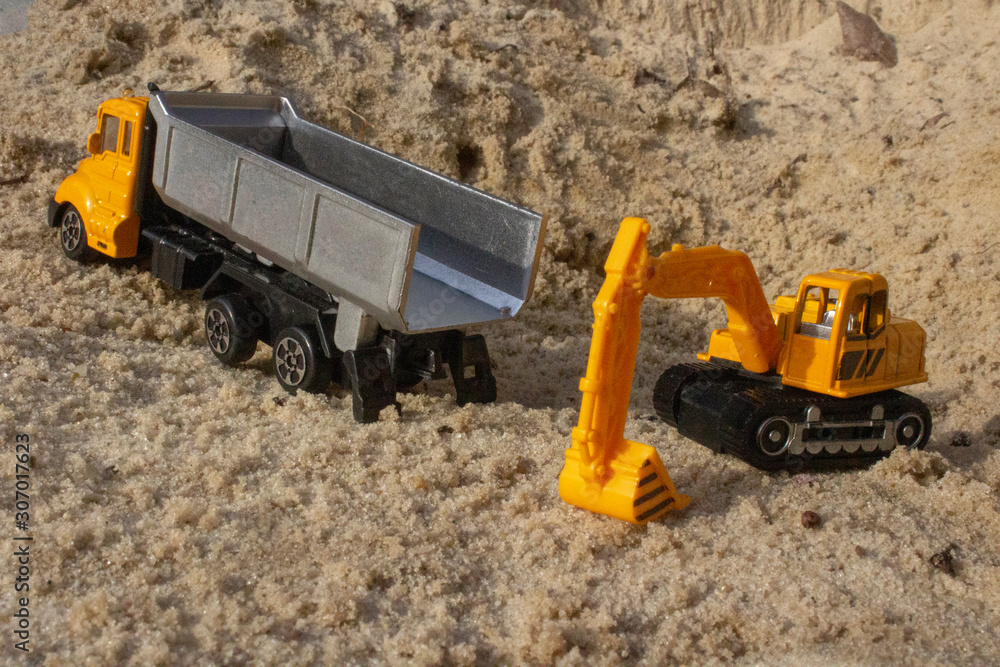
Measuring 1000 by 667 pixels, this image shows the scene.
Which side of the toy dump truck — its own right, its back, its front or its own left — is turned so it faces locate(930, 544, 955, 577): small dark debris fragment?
back

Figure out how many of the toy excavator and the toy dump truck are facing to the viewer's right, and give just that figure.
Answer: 0

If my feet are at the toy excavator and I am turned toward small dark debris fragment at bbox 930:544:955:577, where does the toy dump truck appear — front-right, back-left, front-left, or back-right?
back-right

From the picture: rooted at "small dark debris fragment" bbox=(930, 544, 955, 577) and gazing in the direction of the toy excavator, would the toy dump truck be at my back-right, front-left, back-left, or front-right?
front-left

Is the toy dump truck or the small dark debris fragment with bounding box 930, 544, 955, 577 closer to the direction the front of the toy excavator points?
the toy dump truck

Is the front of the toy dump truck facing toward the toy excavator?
no

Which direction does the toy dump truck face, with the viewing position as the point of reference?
facing away from the viewer and to the left of the viewer

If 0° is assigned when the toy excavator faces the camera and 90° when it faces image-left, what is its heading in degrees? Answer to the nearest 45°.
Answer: approximately 45°

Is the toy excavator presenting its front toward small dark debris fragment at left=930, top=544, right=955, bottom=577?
no
